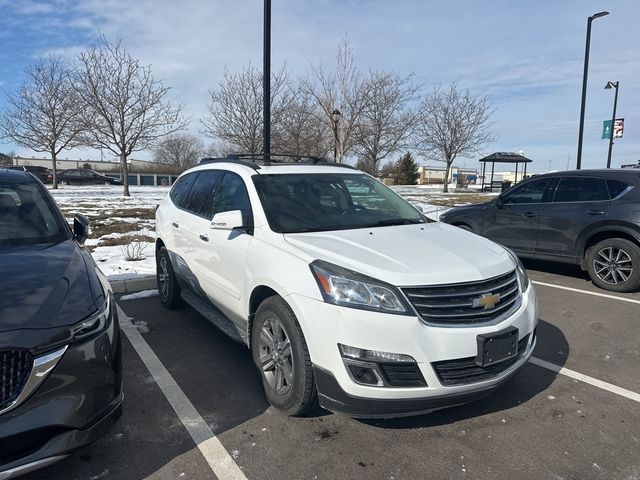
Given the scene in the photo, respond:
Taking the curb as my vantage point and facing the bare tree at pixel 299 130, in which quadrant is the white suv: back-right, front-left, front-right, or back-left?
back-right

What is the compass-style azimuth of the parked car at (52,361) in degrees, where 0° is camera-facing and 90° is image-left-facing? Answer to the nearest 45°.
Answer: approximately 0°

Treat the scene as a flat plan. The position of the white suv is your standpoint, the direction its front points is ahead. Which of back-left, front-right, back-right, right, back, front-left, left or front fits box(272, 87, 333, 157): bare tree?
back-left

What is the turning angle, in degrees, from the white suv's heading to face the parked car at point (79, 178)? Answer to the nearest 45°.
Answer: approximately 180°

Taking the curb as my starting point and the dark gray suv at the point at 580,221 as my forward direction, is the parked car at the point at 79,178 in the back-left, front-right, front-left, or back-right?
back-left

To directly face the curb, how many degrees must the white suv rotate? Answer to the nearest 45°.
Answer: approximately 180°

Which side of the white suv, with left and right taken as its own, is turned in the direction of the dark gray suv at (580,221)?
left

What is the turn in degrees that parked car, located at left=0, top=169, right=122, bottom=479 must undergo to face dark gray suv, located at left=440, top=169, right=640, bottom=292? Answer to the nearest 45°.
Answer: approximately 90° to its left

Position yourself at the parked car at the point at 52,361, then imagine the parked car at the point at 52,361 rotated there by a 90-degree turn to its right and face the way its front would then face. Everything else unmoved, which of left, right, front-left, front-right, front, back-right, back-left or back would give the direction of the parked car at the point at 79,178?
right

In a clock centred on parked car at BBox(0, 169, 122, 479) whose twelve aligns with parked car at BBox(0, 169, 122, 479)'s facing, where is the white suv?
The white suv is roughly at 9 o'clock from the parked car.
